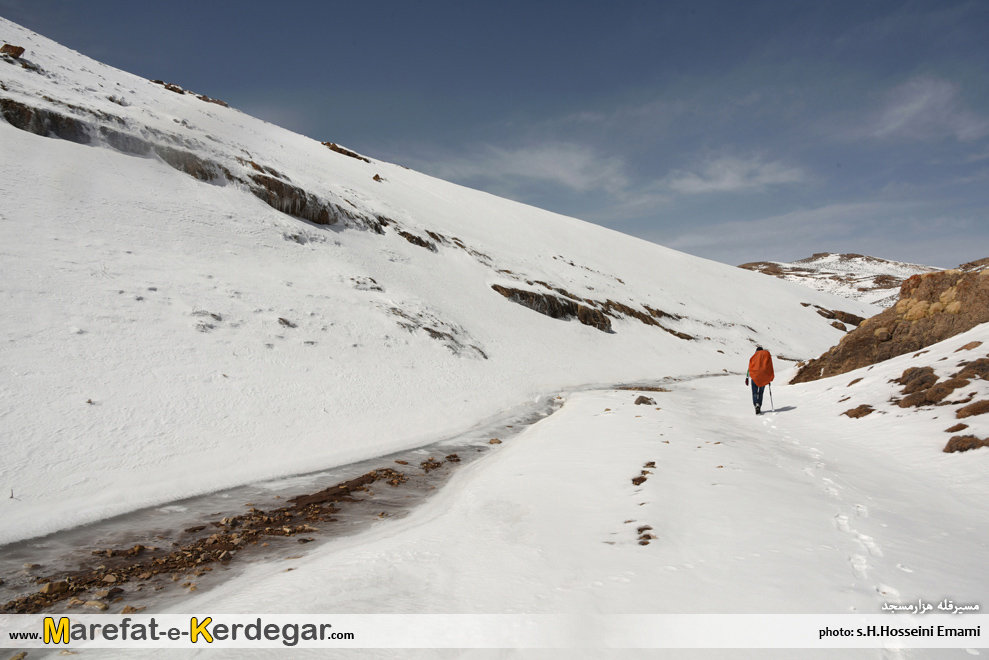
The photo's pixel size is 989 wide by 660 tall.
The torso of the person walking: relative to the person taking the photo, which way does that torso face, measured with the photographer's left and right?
facing away from the viewer

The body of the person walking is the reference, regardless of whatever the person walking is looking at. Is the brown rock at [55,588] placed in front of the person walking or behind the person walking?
behind

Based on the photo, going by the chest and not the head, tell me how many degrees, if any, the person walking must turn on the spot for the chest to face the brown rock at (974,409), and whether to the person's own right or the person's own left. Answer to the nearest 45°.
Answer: approximately 135° to the person's own right

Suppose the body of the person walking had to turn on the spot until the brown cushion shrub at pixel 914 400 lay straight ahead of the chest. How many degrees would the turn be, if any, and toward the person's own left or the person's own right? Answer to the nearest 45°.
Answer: approximately 135° to the person's own right

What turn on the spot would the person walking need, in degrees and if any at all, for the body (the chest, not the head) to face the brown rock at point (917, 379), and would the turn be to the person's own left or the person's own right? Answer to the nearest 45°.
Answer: approximately 135° to the person's own right

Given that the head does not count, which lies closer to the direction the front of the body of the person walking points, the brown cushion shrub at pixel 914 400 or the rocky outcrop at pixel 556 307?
the rocky outcrop

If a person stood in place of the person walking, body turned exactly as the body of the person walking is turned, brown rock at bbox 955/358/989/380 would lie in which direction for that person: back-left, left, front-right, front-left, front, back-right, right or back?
back-right

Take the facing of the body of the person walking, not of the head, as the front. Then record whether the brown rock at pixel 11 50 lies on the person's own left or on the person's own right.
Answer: on the person's own left
